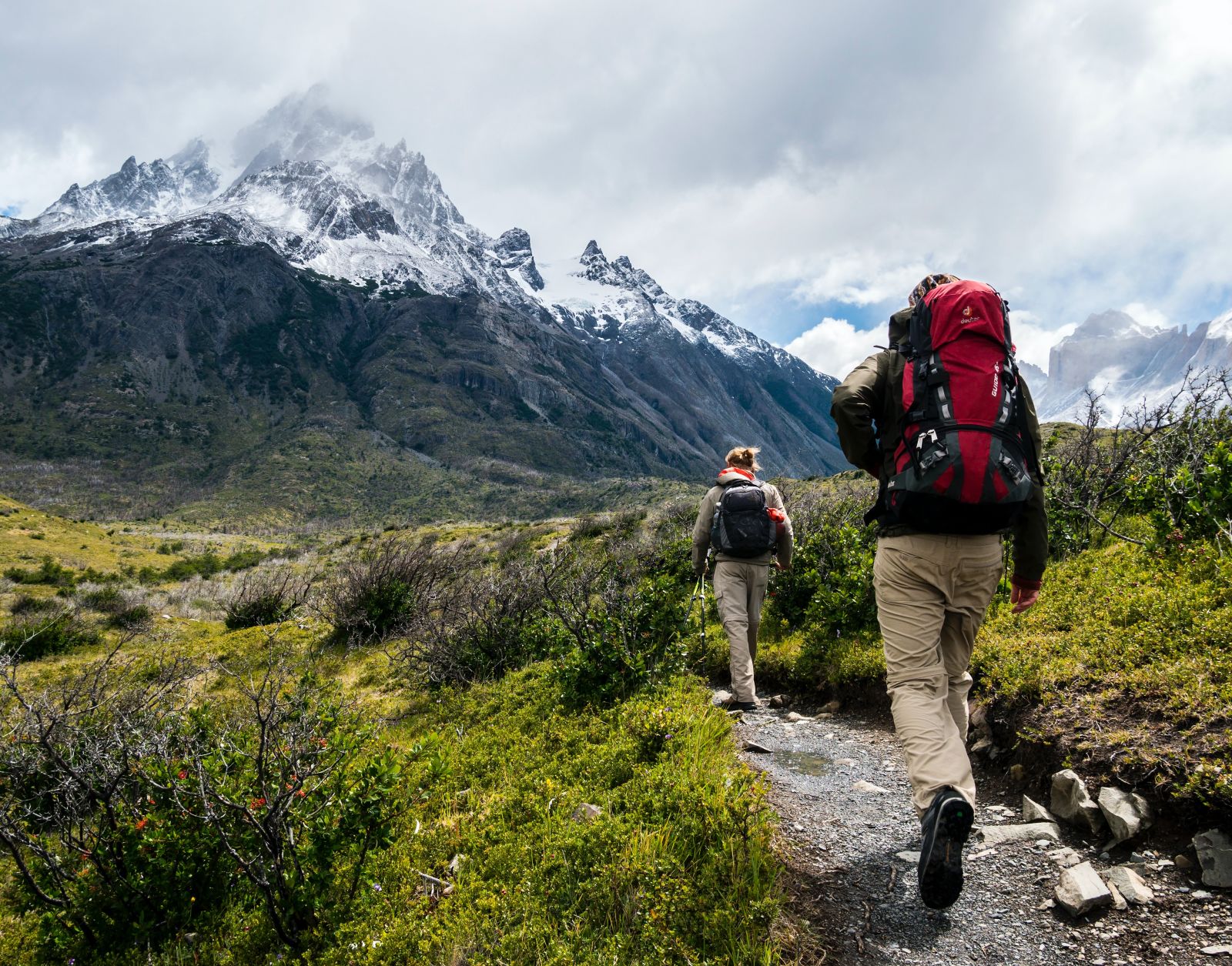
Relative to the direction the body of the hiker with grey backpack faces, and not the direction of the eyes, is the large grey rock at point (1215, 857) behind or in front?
behind

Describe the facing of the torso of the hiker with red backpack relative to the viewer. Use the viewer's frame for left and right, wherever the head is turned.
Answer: facing away from the viewer

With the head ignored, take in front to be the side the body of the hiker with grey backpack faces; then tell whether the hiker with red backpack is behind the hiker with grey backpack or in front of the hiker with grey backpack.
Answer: behind

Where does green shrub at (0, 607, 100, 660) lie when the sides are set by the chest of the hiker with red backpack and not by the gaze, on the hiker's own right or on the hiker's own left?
on the hiker's own left

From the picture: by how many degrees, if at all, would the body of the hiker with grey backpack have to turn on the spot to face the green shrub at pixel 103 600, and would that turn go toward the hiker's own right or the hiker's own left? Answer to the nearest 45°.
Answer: approximately 45° to the hiker's own left

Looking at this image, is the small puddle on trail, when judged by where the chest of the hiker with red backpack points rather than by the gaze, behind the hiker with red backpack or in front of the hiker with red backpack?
in front

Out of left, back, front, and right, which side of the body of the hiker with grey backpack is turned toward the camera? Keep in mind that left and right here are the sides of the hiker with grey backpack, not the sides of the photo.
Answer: back

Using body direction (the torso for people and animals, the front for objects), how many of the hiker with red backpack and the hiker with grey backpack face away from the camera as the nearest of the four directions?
2
